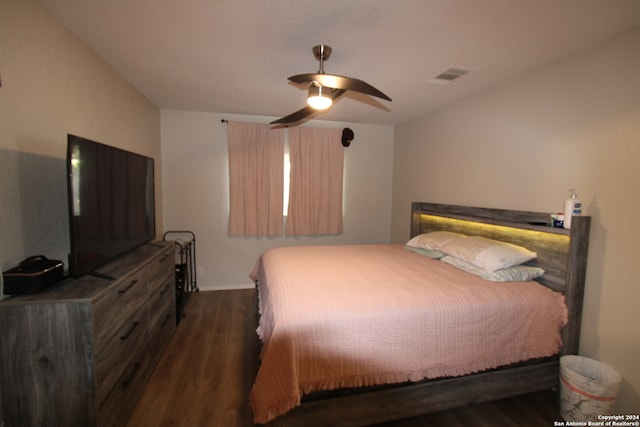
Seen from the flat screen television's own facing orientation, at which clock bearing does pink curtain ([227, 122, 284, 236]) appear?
The pink curtain is roughly at 9 o'clock from the flat screen television.

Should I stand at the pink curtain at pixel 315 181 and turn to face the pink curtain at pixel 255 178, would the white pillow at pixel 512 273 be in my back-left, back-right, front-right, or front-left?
back-left

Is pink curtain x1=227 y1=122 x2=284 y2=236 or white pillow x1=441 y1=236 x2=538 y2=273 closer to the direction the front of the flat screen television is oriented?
the white pillow

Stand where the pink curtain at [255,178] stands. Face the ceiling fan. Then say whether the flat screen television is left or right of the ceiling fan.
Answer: right

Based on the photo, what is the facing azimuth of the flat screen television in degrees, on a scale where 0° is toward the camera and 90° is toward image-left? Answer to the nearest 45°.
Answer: approximately 315°

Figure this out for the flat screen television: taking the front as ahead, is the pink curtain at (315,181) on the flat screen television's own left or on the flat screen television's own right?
on the flat screen television's own left

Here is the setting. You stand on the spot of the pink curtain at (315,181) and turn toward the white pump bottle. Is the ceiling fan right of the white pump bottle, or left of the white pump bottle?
right

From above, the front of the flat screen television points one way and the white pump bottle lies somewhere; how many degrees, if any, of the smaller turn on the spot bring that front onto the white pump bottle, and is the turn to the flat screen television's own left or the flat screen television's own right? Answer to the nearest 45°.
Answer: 0° — it already faces it
